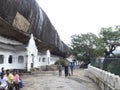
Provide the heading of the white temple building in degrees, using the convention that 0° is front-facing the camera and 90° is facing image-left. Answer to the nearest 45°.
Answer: approximately 315°
